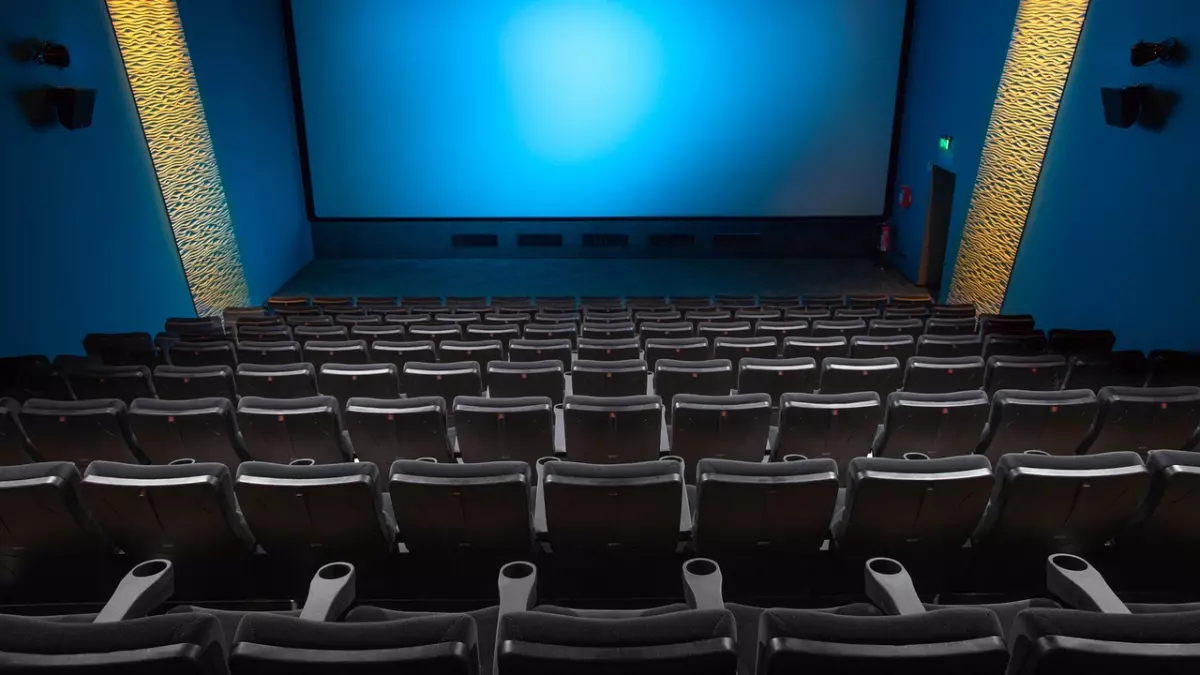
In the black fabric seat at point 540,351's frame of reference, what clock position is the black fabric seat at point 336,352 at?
the black fabric seat at point 336,352 is roughly at 9 o'clock from the black fabric seat at point 540,351.

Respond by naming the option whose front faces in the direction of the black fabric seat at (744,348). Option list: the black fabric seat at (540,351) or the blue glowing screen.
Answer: the blue glowing screen

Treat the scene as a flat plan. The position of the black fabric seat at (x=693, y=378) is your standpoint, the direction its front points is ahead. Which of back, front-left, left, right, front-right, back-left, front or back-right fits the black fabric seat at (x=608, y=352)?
front-left

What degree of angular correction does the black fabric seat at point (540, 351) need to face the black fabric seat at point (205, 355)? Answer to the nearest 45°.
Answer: approximately 90° to its left

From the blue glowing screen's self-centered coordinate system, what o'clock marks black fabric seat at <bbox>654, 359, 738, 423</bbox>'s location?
The black fabric seat is roughly at 12 o'clock from the blue glowing screen.

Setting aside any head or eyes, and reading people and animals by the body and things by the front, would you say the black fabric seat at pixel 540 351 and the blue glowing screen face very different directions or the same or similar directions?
very different directions

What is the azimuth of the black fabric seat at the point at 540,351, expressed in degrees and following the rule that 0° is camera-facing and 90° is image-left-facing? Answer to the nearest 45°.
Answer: approximately 180°

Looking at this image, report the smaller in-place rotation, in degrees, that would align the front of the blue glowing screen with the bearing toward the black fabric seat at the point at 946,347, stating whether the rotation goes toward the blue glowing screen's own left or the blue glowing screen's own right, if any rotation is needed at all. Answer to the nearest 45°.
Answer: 0° — it already faces it

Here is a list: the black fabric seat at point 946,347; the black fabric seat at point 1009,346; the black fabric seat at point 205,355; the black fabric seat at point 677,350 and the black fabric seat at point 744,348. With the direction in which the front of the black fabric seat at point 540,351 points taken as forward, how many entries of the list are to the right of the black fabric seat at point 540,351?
4

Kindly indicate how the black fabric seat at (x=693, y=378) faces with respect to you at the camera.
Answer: facing away from the viewer

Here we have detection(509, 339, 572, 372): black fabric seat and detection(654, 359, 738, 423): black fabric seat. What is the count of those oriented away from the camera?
2

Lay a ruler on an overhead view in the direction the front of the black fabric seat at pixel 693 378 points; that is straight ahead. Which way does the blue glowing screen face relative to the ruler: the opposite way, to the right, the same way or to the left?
the opposite way
